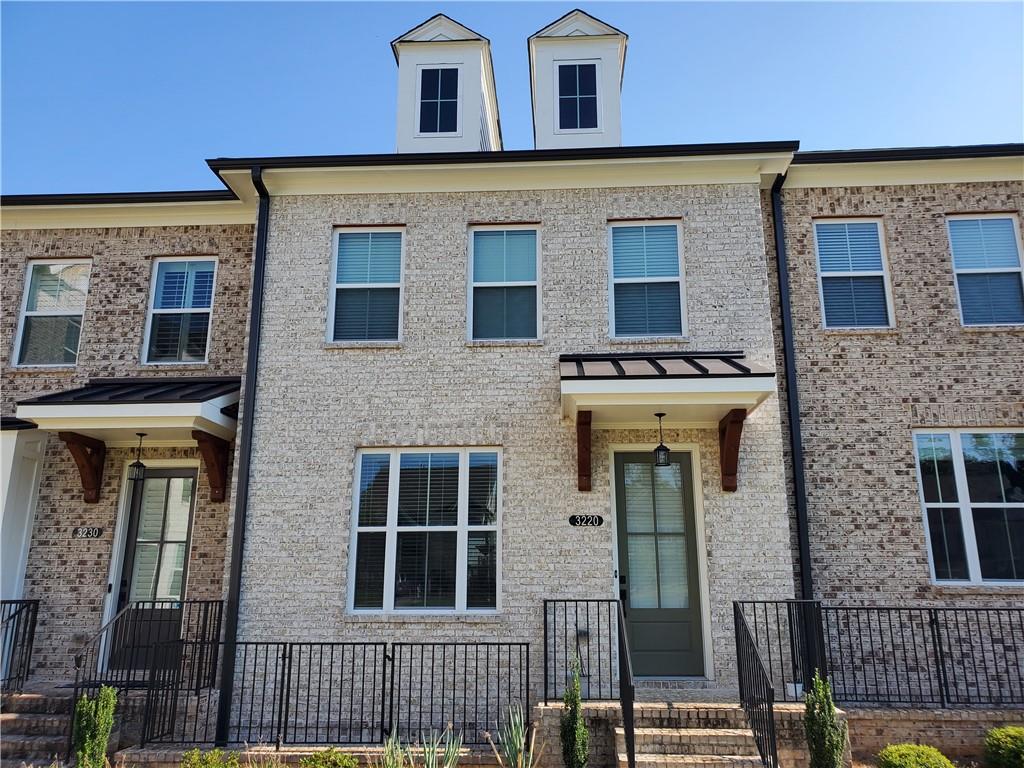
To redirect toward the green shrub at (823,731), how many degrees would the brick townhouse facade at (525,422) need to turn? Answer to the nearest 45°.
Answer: approximately 45° to its left

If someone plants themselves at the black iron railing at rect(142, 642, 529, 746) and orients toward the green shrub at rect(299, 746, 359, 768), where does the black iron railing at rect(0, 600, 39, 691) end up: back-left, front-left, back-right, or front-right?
back-right

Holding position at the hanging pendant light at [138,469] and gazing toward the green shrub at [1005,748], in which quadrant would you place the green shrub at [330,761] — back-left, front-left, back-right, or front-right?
front-right

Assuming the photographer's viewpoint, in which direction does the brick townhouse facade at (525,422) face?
facing the viewer

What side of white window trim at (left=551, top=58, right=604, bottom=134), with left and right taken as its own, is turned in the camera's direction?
front

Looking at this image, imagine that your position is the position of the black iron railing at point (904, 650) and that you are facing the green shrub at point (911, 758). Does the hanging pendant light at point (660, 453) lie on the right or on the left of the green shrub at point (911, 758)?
right
